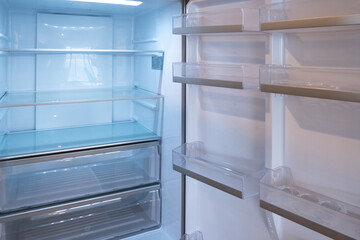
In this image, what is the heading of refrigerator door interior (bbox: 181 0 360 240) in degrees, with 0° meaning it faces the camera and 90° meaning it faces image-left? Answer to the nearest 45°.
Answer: approximately 45°

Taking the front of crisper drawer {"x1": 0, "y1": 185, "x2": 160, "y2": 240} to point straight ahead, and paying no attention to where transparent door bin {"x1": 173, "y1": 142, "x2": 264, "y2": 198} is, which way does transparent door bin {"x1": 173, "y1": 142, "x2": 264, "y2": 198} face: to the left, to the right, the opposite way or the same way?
to the right

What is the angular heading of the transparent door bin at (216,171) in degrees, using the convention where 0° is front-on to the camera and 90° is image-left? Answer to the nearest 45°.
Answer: approximately 45°

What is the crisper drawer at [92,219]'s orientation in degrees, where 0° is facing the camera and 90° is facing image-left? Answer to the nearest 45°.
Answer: approximately 315°
